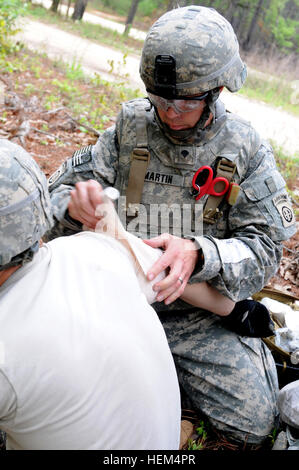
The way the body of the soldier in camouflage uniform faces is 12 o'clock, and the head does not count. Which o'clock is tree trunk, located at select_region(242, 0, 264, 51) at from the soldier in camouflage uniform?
The tree trunk is roughly at 6 o'clock from the soldier in camouflage uniform.

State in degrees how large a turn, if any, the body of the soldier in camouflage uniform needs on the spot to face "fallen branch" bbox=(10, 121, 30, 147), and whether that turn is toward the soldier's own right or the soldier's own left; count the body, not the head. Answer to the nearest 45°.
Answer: approximately 135° to the soldier's own right

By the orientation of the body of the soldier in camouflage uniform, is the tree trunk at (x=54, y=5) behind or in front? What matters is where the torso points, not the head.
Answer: behind

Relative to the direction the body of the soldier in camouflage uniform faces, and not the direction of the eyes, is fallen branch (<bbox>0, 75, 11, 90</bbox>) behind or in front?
behind

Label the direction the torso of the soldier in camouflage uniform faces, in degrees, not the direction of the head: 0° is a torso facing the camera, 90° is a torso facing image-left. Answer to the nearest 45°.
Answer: approximately 0°
